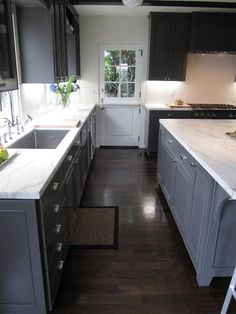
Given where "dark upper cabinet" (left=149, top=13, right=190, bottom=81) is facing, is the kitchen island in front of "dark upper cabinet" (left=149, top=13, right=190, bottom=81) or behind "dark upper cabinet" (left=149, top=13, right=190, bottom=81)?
in front

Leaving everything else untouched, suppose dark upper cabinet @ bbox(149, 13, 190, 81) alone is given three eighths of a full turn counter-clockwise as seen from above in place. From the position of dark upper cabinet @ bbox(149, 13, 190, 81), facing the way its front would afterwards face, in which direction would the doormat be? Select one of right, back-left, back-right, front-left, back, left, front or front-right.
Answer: back-right

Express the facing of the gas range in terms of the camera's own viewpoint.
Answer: facing the viewer

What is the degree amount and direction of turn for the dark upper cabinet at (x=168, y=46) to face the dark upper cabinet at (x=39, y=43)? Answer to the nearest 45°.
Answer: approximately 45° to its right

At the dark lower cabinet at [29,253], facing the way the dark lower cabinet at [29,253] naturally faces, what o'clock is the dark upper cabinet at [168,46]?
The dark upper cabinet is roughly at 10 o'clock from the dark lower cabinet.

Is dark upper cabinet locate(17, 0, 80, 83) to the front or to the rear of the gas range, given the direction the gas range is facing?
to the front

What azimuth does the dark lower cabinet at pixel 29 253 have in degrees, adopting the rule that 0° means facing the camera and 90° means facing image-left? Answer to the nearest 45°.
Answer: approximately 270°

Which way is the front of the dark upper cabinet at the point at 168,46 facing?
toward the camera

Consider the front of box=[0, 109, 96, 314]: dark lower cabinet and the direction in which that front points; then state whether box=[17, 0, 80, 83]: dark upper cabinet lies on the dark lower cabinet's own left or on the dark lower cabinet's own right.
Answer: on the dark lower cabinet's own left

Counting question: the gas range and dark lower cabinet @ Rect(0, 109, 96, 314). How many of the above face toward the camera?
1

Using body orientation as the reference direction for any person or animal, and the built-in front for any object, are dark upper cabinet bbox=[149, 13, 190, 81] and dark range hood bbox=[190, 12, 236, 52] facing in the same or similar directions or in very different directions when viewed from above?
same or similar directions

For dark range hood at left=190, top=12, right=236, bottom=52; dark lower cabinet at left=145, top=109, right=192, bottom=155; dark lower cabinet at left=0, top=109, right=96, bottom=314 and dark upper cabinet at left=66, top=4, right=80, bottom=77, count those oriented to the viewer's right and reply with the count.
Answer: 2

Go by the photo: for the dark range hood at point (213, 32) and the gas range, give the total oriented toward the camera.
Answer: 2

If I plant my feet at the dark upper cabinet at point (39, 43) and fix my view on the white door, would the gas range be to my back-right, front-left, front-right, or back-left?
front-right
